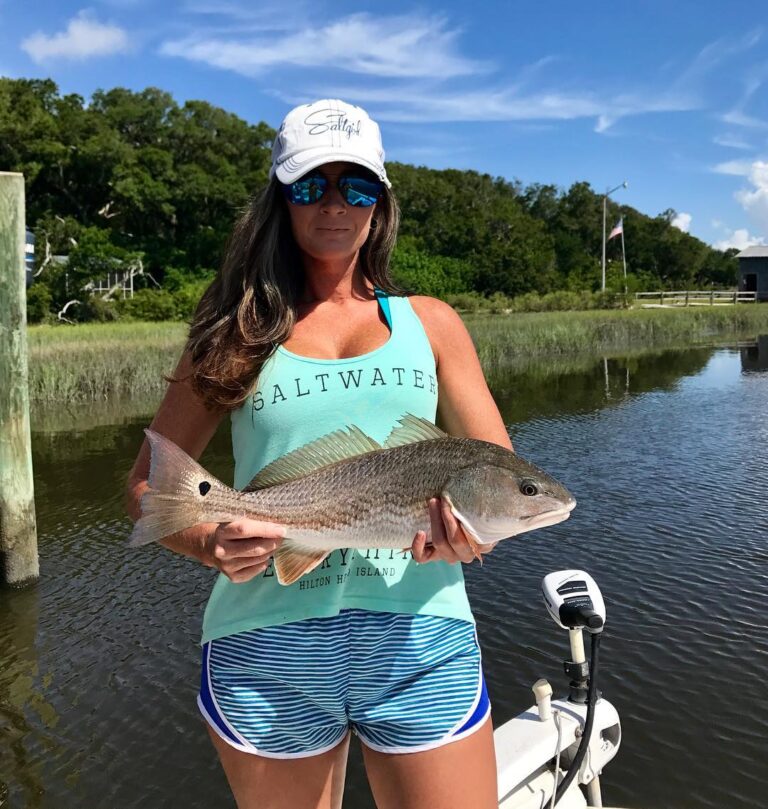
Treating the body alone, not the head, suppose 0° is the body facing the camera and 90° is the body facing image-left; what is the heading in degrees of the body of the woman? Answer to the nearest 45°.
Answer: approximately 0°

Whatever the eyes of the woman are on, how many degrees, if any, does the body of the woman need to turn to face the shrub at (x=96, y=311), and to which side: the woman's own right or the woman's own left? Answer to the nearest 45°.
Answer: approximately 180°

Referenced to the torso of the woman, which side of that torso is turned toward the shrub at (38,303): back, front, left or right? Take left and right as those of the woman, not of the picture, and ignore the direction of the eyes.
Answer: back

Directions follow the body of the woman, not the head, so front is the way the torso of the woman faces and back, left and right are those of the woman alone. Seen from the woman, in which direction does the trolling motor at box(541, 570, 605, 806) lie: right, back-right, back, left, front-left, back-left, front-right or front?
back-left
